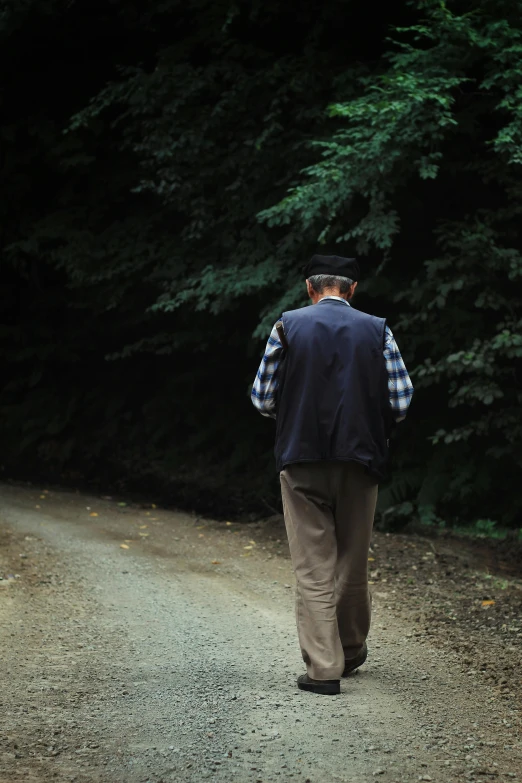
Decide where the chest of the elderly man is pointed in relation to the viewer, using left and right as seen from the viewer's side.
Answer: facing away from the viewer

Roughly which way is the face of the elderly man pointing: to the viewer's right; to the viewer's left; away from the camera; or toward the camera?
away from the camera
